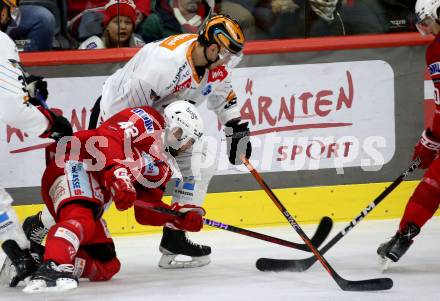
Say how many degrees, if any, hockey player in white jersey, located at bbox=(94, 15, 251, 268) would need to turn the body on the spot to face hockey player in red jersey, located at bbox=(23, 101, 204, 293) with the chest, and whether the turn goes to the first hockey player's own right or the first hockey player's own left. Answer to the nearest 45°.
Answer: approximately 90° to the first hockey player's own right

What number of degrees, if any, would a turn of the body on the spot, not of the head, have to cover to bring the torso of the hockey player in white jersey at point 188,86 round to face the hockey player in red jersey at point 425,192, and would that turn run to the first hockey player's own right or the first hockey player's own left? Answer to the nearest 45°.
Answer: approximately 45° to the first hockey player's own left

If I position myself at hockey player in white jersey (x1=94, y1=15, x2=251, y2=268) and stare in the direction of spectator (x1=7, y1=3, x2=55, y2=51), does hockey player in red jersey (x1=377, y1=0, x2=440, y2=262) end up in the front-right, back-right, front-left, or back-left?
back-right

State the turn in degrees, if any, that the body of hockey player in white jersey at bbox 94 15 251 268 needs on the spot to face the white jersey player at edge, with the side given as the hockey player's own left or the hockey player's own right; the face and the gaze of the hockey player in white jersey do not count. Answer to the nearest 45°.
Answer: approximately 90° to the hockey player's own right

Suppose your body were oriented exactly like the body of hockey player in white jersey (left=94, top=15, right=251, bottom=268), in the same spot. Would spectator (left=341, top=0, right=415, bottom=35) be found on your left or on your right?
on your left

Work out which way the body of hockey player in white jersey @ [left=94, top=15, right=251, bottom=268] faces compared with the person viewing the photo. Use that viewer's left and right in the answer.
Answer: facing the viewer and to the right of the viewer

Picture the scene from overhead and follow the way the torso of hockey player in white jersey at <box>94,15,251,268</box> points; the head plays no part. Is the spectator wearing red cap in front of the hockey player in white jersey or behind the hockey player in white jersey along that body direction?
behind

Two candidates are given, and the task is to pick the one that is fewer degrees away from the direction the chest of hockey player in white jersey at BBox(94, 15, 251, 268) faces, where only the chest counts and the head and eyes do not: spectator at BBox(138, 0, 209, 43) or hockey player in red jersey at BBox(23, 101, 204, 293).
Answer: the hockey player in red jersey

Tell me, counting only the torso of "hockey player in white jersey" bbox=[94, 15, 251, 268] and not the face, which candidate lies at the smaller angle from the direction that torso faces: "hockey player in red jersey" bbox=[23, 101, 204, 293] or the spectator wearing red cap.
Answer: the hockey player in red jersey
